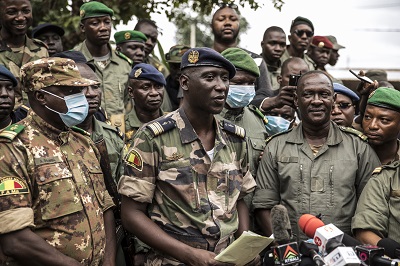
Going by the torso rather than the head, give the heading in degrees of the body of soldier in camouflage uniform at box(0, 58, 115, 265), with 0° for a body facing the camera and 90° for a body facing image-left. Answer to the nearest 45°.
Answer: approximately 315°

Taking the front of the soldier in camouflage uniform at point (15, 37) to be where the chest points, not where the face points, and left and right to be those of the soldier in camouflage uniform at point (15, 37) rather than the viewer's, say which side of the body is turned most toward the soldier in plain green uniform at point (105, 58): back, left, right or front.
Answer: left

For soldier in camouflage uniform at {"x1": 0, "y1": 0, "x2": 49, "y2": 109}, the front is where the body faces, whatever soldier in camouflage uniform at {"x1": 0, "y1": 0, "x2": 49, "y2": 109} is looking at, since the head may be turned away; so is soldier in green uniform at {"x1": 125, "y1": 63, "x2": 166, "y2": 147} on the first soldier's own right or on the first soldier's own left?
on the first soldier's own left

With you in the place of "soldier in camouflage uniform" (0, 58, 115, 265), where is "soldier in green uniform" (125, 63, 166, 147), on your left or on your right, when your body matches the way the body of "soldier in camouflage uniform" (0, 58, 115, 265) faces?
on your left

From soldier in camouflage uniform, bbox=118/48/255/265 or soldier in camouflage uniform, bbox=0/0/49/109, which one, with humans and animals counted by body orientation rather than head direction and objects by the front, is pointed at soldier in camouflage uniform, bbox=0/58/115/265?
soldier in camouflage uniform, bbox=0/0/49/109

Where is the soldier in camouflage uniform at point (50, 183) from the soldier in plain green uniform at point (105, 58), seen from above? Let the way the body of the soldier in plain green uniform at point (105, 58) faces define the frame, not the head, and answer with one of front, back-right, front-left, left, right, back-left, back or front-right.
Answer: front-right

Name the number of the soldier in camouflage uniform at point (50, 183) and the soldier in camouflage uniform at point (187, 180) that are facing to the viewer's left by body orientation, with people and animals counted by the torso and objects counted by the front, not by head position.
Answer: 0

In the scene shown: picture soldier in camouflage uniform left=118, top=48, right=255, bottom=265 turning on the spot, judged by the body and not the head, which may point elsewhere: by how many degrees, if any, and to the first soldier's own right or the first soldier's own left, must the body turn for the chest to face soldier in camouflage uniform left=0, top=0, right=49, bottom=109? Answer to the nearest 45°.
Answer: approximately 180°

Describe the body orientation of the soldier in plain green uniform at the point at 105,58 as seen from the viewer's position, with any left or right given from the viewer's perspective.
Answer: facing the viewer and to the right of the viewer

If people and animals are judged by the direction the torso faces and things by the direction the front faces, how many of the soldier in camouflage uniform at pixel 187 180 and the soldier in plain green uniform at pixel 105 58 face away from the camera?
0
